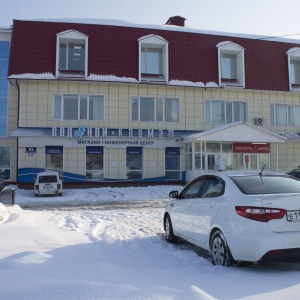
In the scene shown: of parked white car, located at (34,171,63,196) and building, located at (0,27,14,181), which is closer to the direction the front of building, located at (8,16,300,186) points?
the parked white car

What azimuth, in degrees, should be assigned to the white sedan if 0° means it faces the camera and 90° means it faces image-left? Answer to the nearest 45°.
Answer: approximately 135°

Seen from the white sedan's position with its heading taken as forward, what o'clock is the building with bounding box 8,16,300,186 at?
The building is roughly at 1 o'clock from the white sedan.

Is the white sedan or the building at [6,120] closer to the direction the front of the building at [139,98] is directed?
the white sedan

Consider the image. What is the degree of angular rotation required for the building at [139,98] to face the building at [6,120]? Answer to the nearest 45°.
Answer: approximately 90° to its right

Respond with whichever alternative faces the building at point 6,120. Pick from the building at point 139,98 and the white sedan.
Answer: the white sedan

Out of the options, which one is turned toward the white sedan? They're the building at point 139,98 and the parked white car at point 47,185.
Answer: the building
